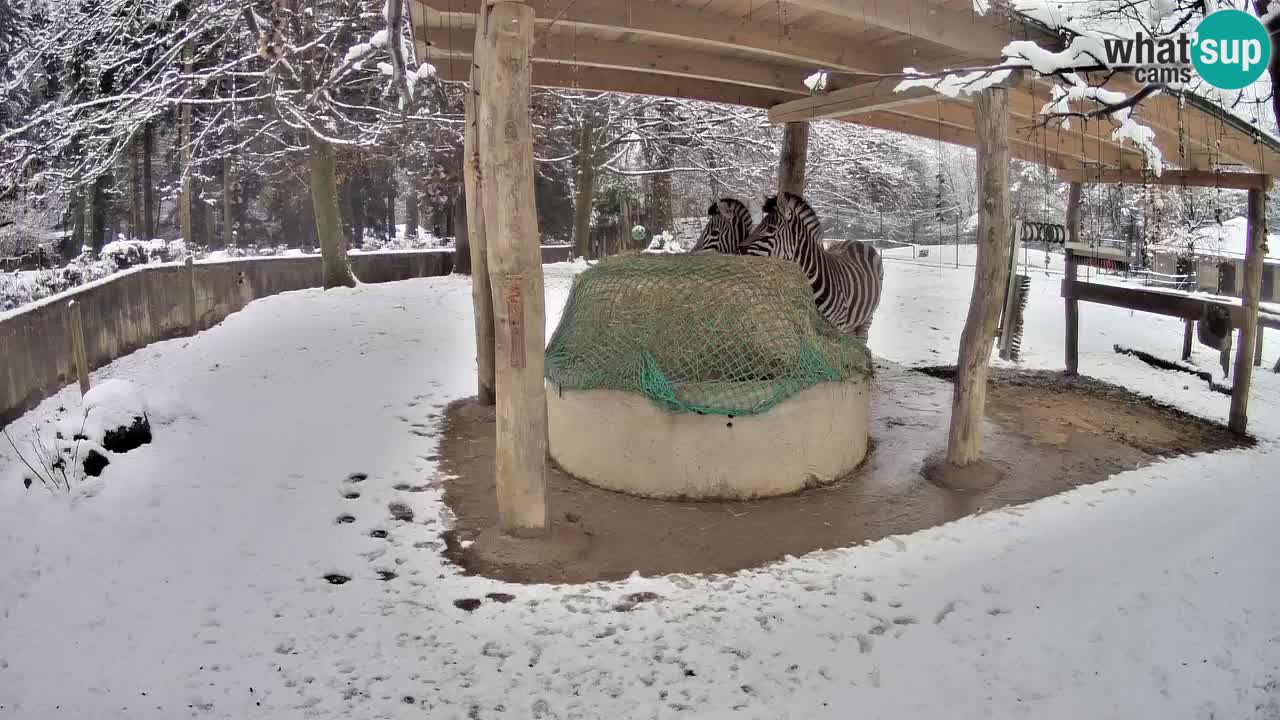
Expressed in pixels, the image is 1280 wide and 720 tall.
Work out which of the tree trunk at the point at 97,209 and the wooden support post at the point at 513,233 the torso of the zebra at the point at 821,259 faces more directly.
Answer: the tree trunk

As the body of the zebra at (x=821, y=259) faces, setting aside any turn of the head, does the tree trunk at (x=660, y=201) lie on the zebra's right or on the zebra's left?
on the zebra's right

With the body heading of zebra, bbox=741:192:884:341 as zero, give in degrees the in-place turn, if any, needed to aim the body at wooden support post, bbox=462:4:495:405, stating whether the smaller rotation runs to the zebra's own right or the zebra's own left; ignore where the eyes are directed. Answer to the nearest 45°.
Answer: approximately 45° to the zebra's own left

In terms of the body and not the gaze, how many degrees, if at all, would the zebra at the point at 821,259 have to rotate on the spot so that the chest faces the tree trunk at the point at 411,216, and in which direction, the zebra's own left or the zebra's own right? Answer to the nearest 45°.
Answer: approximately 45° to the zebra's own right

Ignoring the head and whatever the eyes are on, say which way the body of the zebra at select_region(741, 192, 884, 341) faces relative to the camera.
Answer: to the viewer's left

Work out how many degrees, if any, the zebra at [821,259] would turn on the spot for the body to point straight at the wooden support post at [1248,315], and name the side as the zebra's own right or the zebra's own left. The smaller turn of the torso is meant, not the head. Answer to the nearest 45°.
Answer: approximately 180°

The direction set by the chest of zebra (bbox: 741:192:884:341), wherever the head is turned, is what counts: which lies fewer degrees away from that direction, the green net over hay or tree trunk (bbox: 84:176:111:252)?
the green net over hay

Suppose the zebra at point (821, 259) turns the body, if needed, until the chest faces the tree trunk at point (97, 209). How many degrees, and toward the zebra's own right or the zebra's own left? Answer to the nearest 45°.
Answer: approximately 45° to the zebra's own right

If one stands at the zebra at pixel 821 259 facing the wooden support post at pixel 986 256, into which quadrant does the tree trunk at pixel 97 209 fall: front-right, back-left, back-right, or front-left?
back-right
